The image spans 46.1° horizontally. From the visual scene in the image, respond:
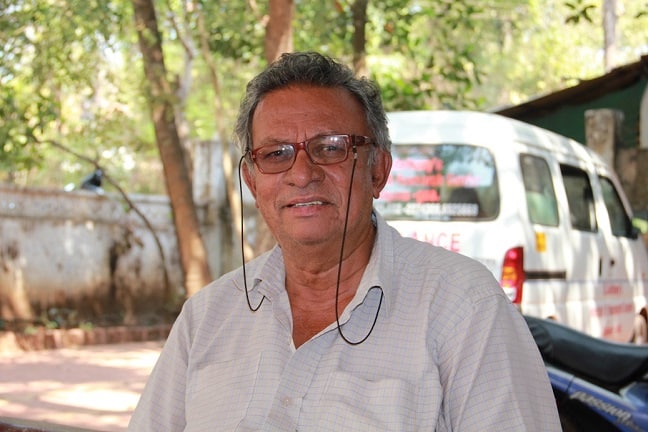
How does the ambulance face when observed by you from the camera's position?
facing away from the viewer and to the right of the viewer
